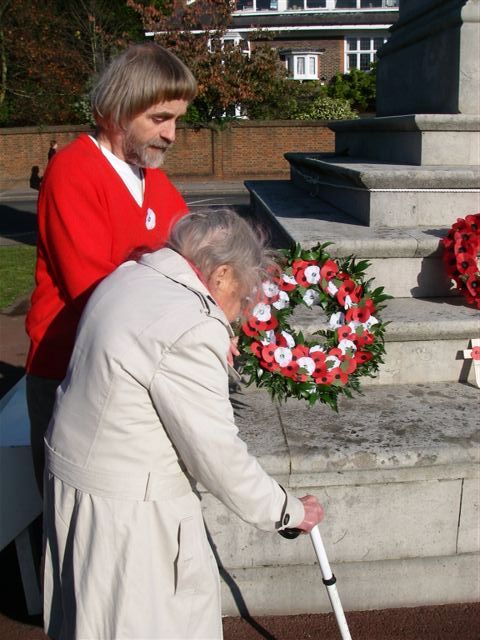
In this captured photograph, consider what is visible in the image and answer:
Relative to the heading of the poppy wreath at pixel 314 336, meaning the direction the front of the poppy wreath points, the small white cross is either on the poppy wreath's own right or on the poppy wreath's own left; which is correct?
on the poppy wreath's own left

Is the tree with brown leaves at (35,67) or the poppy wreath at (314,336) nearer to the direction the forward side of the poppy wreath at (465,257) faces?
the poppy wreath

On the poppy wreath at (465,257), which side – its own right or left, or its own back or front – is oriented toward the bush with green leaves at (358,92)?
back

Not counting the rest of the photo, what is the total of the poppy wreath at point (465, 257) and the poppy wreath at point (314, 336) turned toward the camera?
2

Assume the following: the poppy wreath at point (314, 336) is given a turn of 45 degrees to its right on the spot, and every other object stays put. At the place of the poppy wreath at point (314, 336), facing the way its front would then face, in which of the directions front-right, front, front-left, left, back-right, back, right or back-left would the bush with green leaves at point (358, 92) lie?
back-right

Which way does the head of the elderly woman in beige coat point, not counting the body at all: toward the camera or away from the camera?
away from the camera

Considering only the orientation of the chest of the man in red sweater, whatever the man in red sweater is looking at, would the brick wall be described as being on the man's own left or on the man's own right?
on the man's own left

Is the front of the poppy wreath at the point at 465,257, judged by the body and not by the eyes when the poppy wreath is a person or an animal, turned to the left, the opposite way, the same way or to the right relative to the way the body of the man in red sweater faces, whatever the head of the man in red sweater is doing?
to the right

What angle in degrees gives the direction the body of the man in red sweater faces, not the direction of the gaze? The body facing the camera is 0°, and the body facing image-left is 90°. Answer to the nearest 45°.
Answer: approximately 315°

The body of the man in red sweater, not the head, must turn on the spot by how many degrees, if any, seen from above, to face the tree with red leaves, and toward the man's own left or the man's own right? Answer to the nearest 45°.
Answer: approximately 135° to the man's own left

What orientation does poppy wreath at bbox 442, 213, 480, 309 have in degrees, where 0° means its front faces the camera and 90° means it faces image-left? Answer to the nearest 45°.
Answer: approximately 0°
